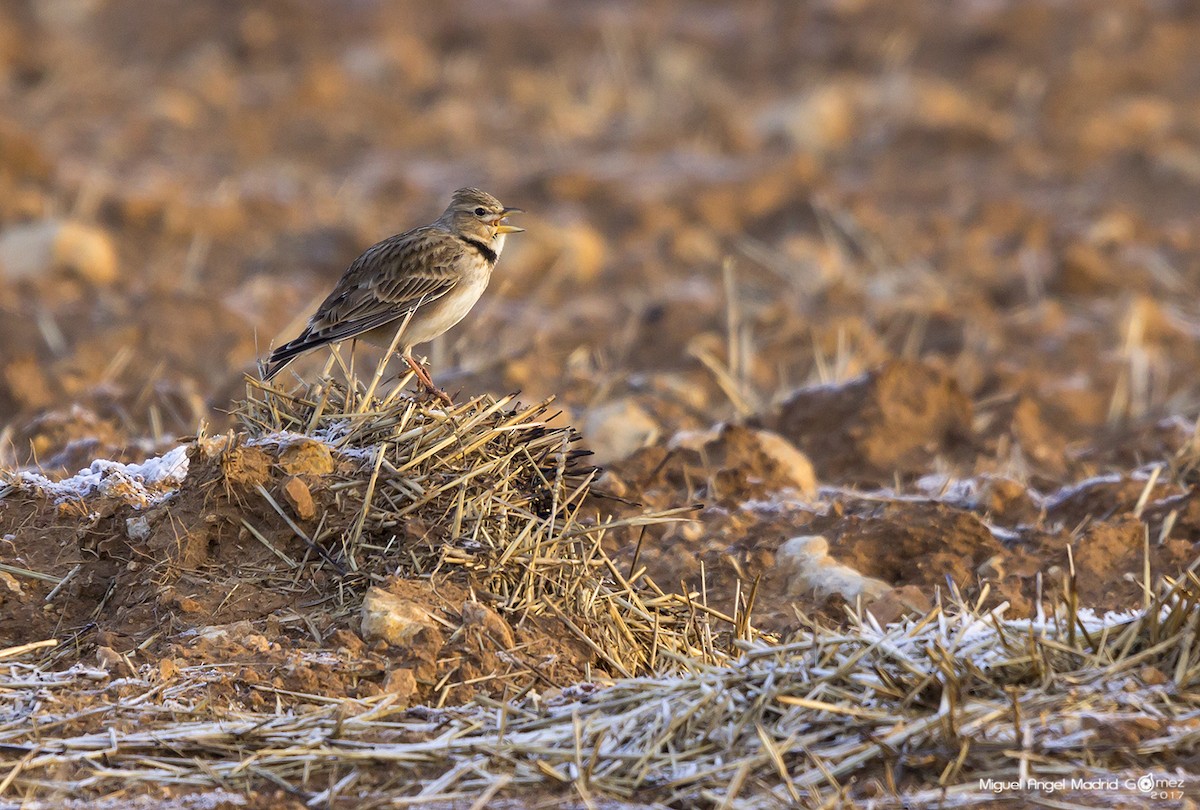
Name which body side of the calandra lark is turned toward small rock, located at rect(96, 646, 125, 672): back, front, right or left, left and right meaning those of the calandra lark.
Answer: right

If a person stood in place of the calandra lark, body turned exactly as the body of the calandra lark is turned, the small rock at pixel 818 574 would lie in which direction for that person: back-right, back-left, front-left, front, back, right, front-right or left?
front-right

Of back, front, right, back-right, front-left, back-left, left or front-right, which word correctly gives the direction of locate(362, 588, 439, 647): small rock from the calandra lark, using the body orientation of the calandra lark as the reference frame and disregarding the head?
right

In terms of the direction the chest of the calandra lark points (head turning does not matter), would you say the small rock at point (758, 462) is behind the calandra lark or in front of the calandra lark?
in front

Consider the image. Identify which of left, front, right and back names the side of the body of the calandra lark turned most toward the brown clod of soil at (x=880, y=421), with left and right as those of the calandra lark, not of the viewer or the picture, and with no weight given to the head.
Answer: front

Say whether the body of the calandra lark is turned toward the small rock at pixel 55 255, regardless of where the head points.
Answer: no

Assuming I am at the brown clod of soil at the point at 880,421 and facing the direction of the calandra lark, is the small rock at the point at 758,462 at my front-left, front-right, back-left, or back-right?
front-left

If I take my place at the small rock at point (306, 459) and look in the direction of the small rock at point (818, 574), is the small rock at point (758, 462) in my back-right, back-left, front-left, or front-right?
front-left

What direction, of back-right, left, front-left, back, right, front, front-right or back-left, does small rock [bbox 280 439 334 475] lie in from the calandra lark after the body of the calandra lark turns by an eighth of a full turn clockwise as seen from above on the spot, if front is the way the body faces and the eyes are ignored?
front-right

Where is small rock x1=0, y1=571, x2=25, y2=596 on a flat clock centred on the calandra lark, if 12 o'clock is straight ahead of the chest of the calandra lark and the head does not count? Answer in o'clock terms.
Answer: The small rock is roughly at 4 o'clock from the calandra lark.

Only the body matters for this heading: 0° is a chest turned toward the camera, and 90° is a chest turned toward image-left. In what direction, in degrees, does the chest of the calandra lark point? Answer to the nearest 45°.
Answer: approximately 270°

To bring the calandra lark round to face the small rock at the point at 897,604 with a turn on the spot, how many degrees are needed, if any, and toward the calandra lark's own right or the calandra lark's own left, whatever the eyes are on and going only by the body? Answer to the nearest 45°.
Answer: approximately 45° to the calandra lark's own right

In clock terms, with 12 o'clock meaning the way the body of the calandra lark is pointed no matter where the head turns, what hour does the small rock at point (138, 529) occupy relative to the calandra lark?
The small rock is roughly at 4 o'clock from the calandra lark.

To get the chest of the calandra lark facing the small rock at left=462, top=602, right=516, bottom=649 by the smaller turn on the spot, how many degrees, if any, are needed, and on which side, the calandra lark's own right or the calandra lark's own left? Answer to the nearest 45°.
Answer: approximately 90° to the calandra lark's own right

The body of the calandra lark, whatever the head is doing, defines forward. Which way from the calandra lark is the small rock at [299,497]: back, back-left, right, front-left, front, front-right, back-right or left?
right
